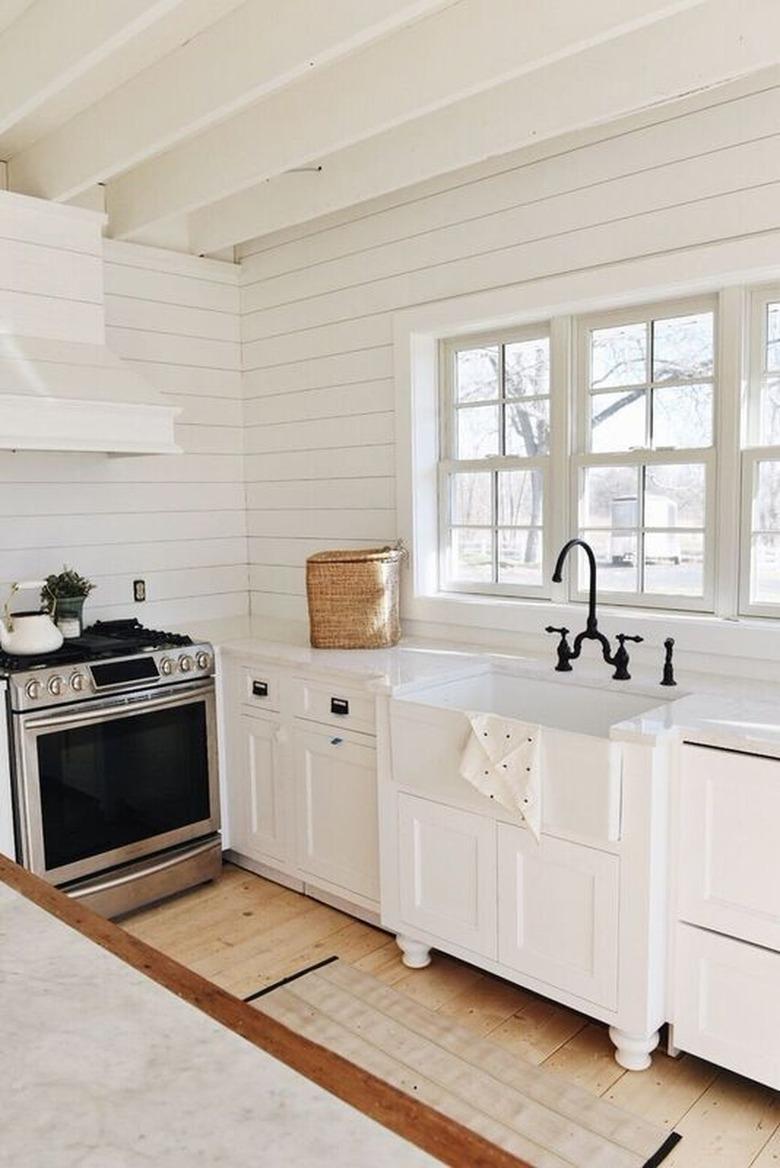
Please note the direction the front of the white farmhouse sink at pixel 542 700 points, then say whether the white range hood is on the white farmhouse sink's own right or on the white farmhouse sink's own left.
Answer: on the white farmhouse sink's own right

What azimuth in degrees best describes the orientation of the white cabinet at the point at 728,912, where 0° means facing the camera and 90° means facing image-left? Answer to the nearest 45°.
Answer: approximately 45°

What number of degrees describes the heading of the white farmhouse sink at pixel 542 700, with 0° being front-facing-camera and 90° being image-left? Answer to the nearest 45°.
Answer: approximately 45°

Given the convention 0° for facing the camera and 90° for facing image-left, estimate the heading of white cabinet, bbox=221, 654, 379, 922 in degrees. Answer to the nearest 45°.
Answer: approximately 45°

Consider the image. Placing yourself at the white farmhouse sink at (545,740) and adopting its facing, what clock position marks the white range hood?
The white range hood is roughly at 2 o'clock from the white farmhouse sink.
